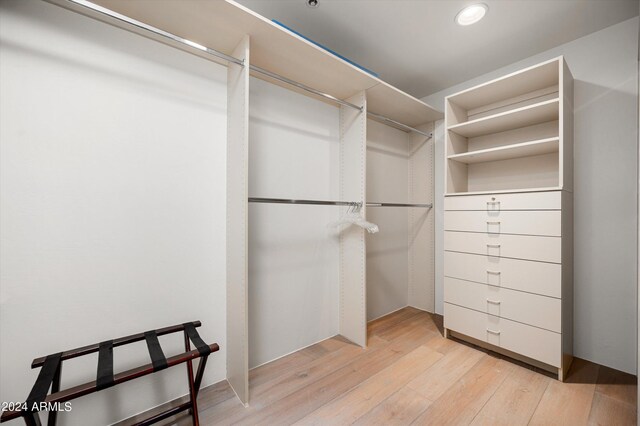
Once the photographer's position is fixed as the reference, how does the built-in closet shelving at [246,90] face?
facing the viewer and to the right of the viewer

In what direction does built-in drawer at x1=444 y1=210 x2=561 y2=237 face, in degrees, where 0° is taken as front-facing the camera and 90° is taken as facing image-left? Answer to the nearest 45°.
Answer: approximately 45°

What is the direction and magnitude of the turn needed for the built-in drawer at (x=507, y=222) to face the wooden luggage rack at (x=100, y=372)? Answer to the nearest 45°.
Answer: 0° — it already faces it

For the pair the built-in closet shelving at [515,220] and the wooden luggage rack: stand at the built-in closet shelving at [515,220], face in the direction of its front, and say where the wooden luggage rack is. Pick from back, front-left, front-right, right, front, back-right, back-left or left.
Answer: front

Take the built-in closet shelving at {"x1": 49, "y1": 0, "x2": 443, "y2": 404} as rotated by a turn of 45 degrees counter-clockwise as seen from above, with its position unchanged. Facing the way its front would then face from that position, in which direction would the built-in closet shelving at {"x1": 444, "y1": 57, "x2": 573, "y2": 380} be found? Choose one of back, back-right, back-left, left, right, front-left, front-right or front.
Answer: front

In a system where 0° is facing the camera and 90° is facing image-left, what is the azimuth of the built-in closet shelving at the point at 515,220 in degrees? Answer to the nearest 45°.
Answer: approximately 45°

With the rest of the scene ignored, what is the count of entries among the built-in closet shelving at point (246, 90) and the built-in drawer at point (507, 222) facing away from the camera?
0

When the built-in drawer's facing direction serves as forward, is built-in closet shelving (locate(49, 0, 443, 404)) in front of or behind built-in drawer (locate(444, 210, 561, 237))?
in front
